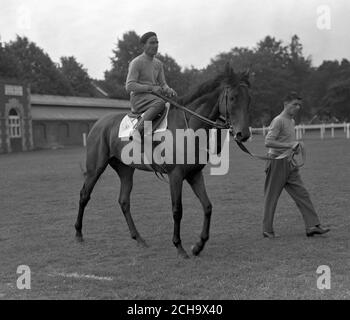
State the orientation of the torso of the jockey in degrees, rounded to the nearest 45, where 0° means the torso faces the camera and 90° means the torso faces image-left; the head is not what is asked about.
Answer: approximately 315°

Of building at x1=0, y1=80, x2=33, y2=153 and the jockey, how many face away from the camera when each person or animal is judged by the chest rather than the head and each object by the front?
0

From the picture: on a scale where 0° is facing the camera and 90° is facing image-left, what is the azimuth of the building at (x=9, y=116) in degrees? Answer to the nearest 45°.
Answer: approximately 0°

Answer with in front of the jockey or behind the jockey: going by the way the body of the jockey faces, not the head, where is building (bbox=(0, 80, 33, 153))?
behind

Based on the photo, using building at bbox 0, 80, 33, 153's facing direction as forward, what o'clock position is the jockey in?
The jockey is roughly at 12 o'clock from the building.

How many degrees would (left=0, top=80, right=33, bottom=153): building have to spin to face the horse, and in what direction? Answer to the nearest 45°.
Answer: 0° — it already faces it
